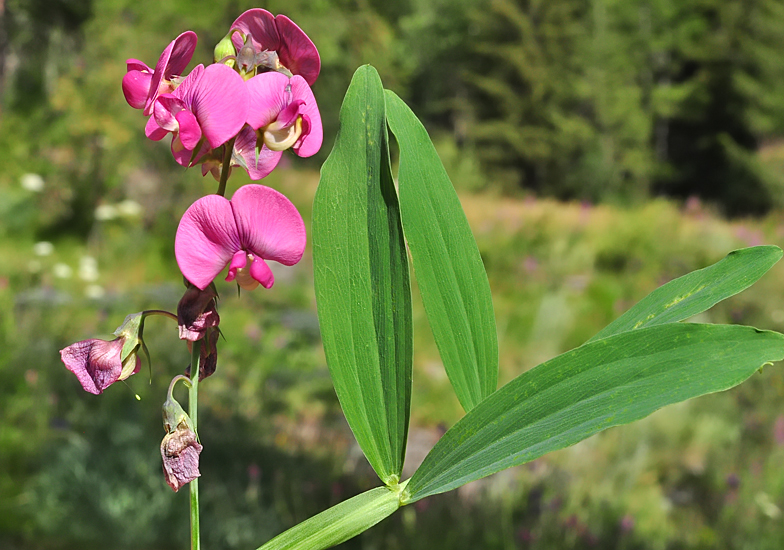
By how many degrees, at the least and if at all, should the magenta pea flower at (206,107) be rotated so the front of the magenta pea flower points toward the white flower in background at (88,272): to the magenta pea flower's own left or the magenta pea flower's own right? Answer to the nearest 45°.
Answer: approximately 135° to the magenta pea flower's own right

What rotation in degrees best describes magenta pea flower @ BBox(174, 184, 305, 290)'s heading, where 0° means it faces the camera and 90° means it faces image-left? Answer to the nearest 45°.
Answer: approximately 0°

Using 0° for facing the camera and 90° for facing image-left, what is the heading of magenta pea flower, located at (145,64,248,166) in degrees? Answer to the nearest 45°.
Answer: approximately 45°
